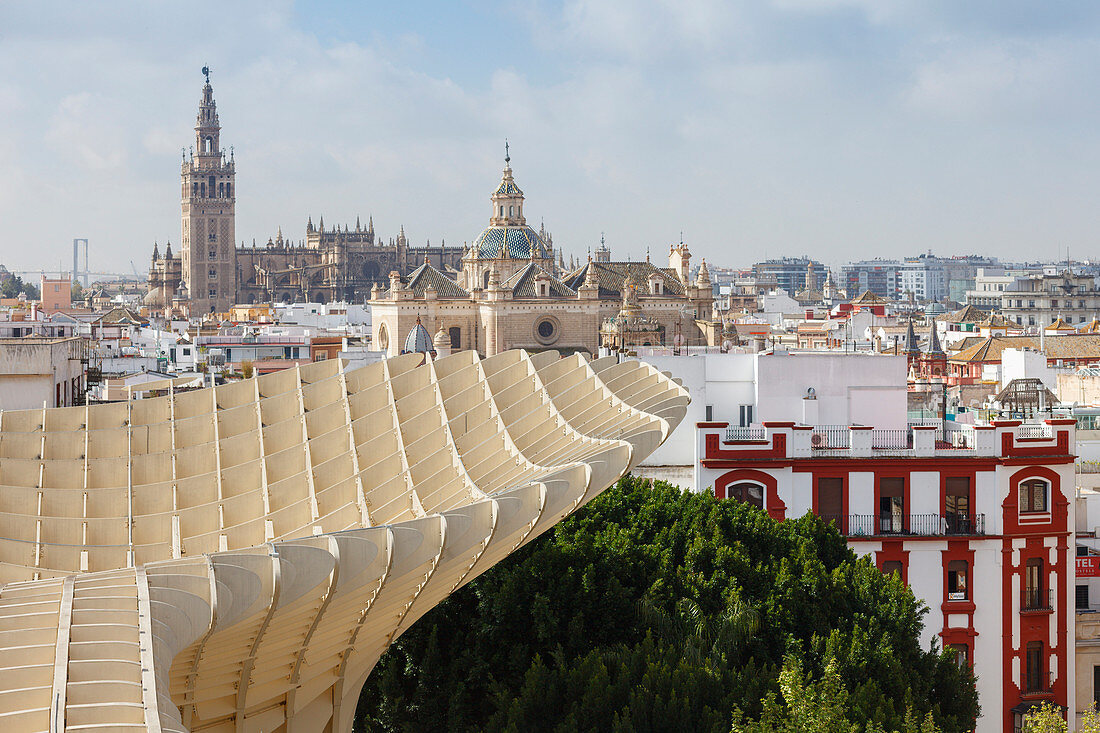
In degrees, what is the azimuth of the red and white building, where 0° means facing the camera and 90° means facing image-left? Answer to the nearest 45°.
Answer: approximately 0°

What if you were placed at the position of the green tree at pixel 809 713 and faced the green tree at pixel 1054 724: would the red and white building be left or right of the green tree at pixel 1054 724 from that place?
left

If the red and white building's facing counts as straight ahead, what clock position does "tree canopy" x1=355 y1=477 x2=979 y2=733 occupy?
The tree canopy is roughly at 1 o'clock from the red and white building.

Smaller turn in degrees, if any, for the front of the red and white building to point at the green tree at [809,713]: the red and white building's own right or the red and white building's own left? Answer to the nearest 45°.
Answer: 0° — it already faces it

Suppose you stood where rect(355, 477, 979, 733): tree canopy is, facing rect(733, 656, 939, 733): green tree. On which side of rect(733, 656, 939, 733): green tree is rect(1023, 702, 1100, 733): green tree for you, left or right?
left
